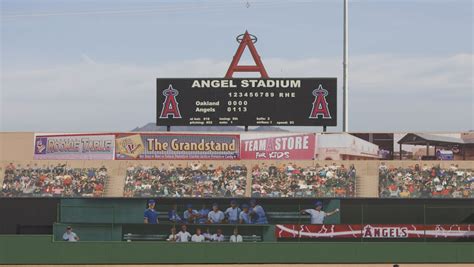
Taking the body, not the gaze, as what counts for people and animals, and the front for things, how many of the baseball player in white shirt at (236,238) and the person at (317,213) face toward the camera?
2

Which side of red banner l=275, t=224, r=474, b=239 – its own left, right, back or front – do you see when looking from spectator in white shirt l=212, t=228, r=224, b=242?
right

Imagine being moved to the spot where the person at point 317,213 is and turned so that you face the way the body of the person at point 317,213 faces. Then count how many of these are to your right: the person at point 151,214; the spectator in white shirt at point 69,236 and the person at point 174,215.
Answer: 3

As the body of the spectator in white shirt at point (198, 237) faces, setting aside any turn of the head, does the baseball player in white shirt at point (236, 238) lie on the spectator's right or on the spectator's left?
on the spectator's left

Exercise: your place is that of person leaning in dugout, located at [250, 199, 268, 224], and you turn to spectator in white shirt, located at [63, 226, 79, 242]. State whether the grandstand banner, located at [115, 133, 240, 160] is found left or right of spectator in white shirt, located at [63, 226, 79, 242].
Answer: right

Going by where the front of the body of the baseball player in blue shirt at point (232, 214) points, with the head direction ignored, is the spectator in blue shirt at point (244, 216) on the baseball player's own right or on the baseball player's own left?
on the baseball player's own left
